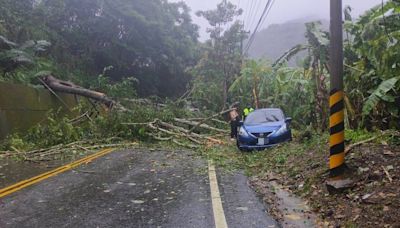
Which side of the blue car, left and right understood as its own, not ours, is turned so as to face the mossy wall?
right

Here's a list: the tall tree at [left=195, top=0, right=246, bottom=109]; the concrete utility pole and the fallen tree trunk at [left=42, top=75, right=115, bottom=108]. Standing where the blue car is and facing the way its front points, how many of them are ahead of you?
1

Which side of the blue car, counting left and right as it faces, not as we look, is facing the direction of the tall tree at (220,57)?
back

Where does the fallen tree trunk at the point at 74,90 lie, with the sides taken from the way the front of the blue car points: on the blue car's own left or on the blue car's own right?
on the blue car's own right

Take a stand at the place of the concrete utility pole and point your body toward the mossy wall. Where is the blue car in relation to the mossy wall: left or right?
right

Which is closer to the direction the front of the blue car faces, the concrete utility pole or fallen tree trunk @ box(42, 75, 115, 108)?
the concrete utility pole

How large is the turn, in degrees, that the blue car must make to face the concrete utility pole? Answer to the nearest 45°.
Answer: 0° — it already faces it

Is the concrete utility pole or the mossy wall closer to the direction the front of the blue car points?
the concrete utility pole

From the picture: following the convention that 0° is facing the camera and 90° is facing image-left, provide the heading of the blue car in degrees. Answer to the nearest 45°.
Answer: approximately 0°
